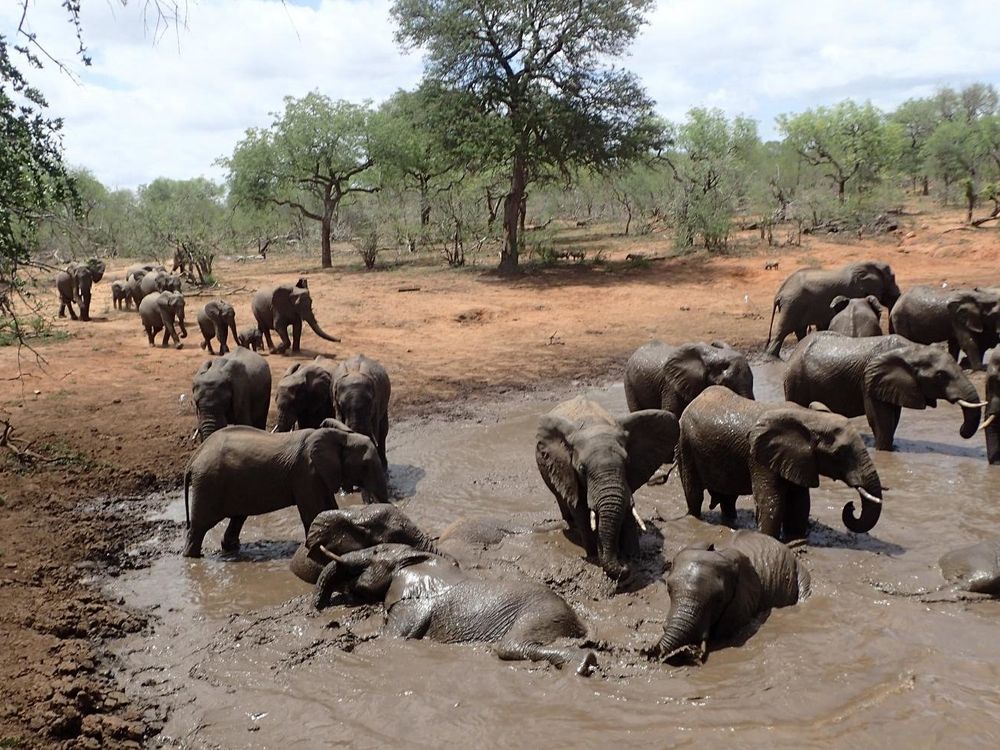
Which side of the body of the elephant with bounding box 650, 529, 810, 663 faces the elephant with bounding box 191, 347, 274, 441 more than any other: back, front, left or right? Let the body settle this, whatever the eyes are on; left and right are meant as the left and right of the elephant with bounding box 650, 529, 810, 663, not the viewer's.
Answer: right

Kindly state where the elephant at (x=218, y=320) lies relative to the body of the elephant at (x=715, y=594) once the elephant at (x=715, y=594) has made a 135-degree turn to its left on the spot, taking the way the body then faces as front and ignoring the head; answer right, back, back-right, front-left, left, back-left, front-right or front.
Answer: back-left

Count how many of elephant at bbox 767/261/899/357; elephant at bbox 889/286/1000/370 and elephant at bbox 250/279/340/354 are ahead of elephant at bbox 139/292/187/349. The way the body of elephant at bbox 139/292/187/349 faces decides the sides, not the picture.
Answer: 3

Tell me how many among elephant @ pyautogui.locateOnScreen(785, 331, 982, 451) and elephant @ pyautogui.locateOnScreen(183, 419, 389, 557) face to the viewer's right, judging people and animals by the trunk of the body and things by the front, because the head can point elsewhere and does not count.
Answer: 2

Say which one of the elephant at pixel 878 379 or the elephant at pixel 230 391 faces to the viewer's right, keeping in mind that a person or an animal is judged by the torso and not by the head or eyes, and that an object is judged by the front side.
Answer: the elephant at pixel 878 379

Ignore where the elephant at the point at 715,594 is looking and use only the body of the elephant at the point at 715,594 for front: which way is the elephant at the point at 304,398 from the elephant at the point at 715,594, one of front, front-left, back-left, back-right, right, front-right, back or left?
right

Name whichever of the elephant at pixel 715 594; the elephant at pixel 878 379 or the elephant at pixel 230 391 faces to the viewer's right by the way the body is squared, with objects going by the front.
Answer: the elephant at pixel 878 379

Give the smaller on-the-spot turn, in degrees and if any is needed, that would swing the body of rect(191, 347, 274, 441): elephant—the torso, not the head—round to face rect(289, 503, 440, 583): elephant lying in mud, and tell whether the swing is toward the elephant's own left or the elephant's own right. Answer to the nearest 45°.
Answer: approximately 45° to the elephant's own left

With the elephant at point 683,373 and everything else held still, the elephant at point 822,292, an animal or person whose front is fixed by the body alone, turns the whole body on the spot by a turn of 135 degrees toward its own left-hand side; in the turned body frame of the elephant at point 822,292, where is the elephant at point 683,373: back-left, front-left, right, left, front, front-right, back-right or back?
back-left

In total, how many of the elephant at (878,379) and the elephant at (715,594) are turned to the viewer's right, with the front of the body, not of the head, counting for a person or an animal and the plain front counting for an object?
1

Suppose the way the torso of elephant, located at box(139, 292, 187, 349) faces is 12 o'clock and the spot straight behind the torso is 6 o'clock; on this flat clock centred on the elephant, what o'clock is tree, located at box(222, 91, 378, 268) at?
The tree is roughly at 8 o'clock from the elephant.

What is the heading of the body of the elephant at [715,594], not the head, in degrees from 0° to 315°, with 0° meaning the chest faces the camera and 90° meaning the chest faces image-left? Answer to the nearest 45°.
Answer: approximately 45°

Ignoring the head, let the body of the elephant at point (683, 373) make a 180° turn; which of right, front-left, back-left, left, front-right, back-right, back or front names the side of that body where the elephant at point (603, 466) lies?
left

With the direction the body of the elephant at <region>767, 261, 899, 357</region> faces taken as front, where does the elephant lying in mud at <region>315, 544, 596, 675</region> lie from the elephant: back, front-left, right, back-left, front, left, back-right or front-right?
right

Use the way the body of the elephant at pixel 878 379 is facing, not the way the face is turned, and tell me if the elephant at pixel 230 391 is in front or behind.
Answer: behind

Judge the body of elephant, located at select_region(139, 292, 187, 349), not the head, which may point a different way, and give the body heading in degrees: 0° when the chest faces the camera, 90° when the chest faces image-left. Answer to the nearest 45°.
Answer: approximately 315°

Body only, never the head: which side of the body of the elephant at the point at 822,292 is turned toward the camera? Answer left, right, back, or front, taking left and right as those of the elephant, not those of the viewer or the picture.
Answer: right

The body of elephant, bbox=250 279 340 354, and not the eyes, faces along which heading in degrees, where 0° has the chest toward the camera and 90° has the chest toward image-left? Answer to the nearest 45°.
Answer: approximately 315°

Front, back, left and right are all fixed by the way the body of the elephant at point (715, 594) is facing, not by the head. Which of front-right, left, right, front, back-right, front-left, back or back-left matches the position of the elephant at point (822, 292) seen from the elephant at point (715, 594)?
back-right
